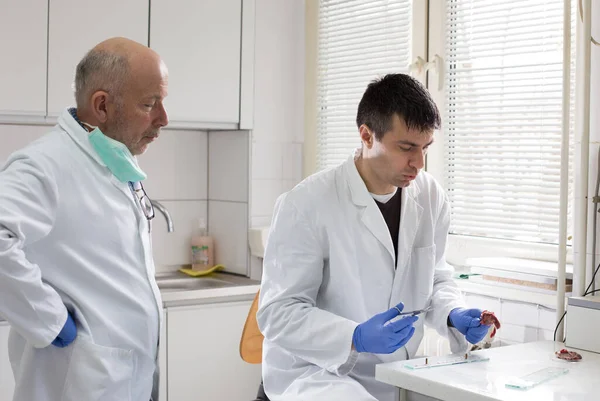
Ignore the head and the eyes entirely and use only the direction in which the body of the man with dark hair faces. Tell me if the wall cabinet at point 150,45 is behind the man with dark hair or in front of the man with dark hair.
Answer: behind

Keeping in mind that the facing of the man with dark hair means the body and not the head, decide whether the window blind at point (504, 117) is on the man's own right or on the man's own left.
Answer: on the man's own left

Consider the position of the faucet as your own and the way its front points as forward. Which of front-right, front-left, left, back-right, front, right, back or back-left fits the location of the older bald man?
right

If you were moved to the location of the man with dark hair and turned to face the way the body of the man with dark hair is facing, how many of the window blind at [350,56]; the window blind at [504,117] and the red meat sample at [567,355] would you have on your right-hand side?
0

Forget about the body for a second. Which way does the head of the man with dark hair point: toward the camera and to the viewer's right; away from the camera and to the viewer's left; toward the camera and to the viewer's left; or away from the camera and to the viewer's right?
toward the camera and to the viewer's right

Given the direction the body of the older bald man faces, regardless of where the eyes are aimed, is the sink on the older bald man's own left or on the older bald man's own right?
on the older bald man's own left

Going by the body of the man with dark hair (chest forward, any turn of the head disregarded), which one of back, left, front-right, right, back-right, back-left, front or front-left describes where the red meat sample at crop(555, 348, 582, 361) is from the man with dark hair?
front-left

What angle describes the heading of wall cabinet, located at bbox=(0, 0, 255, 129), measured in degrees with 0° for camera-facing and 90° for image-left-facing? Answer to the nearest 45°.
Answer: approximately 0°

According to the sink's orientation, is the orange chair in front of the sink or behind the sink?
in front

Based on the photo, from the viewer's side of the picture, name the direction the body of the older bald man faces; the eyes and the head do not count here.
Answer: to the viewer's right

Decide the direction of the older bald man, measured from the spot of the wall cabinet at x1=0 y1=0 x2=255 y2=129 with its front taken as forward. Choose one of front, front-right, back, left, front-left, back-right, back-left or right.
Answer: front

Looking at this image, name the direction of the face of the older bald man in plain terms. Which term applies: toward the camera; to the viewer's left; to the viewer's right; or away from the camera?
to the viewer's right

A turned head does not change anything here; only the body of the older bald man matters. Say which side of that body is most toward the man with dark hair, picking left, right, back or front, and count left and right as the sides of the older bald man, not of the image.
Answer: front

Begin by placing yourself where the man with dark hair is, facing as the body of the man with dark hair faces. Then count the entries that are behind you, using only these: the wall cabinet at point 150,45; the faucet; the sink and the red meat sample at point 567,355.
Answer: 3
